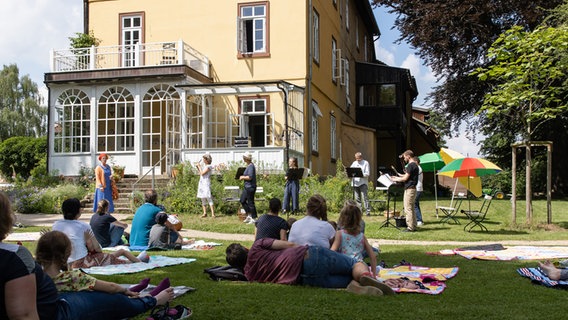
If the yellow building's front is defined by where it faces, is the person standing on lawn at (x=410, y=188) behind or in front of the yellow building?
in front

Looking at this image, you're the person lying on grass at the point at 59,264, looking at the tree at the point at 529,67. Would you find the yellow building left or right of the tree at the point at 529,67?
left

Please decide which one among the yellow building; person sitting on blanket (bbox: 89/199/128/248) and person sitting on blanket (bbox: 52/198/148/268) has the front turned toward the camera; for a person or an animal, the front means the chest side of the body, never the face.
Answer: the yellow building

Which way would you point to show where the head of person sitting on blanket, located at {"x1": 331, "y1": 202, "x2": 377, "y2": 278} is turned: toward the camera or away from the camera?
away from the camera

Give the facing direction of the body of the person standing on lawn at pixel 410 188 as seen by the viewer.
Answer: to the viewer's left

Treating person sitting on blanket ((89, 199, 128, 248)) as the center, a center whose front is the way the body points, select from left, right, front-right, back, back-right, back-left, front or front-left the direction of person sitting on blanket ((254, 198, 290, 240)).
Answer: right

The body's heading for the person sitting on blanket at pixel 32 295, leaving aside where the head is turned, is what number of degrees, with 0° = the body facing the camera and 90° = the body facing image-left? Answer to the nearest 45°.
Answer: approximately 225°

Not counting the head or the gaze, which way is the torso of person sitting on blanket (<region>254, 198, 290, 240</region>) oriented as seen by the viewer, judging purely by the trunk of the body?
away from the camera

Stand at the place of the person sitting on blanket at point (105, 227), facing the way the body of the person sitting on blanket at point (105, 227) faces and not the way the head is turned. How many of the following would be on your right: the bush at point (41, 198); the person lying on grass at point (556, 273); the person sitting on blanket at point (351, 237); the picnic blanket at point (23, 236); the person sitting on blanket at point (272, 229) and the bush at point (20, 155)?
3

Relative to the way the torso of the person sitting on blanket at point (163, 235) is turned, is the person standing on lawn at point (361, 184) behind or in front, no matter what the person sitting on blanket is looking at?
in front
